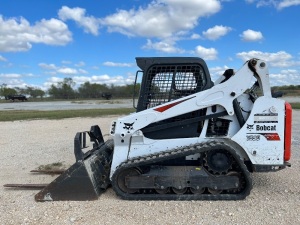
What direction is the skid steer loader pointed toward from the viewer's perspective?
to the viewer's left
